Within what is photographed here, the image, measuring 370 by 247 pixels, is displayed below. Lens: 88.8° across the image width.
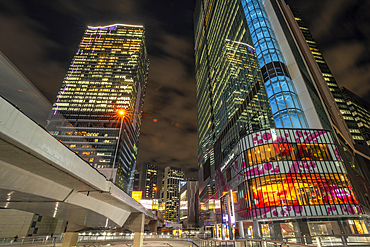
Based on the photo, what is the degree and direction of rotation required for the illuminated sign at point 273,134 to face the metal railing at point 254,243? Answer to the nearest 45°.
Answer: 0° — it already faces it

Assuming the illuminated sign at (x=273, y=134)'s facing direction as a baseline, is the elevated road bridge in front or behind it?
in front

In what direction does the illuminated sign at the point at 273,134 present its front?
toward the camera
